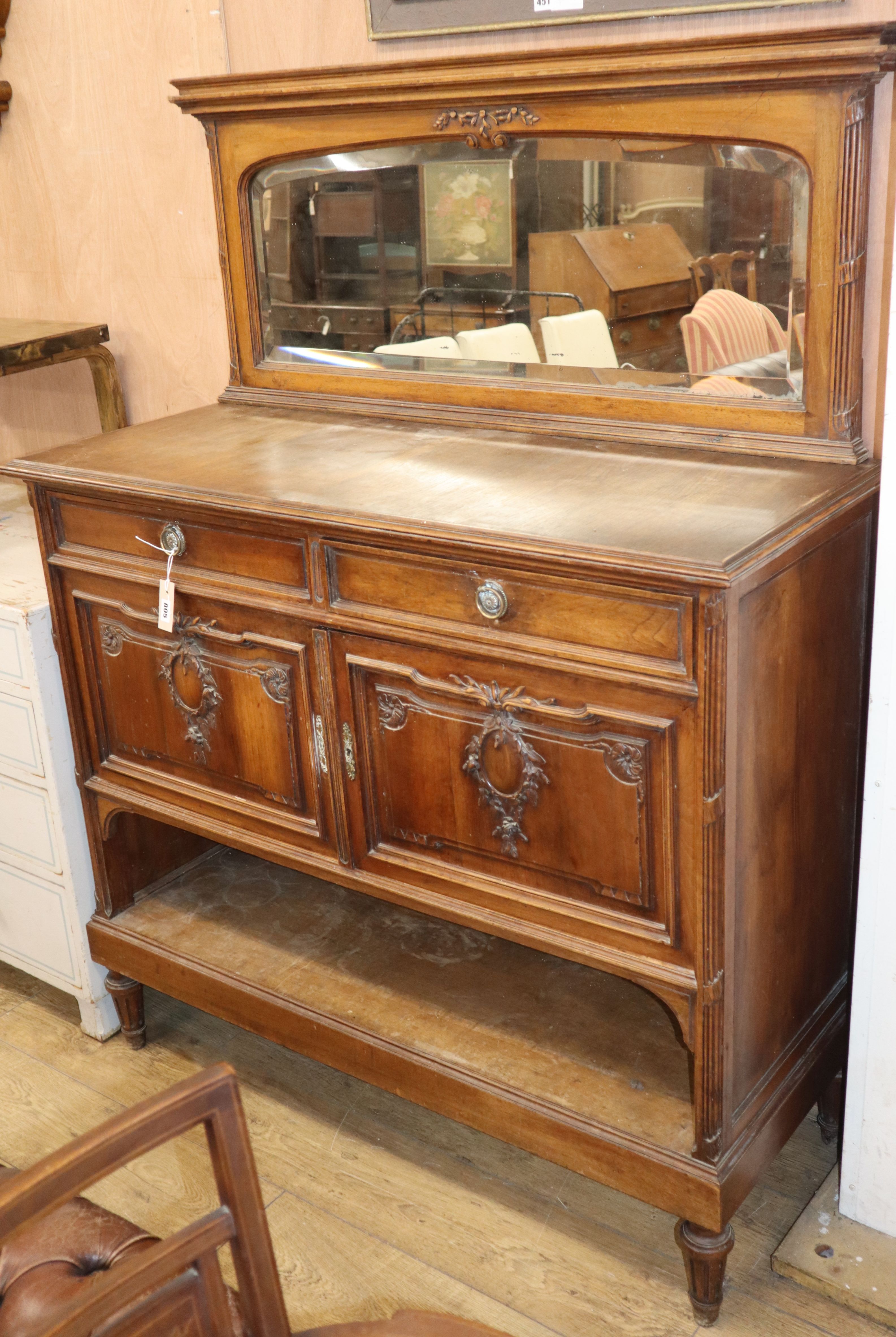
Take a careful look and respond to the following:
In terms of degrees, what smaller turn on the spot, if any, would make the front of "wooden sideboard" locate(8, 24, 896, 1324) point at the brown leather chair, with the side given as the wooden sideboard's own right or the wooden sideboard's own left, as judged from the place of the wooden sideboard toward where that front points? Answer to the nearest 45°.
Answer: approximately 45° to the wooden sideboard's own left

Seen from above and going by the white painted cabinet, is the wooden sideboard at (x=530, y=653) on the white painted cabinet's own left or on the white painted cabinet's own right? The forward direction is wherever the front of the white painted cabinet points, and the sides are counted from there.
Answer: on the white painted cabinet's own left

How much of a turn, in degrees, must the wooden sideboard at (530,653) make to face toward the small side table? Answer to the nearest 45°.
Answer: approximately 90° to its right

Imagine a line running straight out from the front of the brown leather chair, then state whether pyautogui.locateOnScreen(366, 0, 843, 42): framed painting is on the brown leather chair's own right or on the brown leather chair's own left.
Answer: on the brown leather chair's own left

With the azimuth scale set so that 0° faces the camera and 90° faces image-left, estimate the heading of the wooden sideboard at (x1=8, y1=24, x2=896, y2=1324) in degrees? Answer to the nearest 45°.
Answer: approximately 45°

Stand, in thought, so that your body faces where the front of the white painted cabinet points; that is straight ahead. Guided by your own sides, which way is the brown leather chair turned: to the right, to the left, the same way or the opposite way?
to the left

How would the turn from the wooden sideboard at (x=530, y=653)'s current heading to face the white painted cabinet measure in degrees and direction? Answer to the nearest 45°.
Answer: approximately 90° to its right
